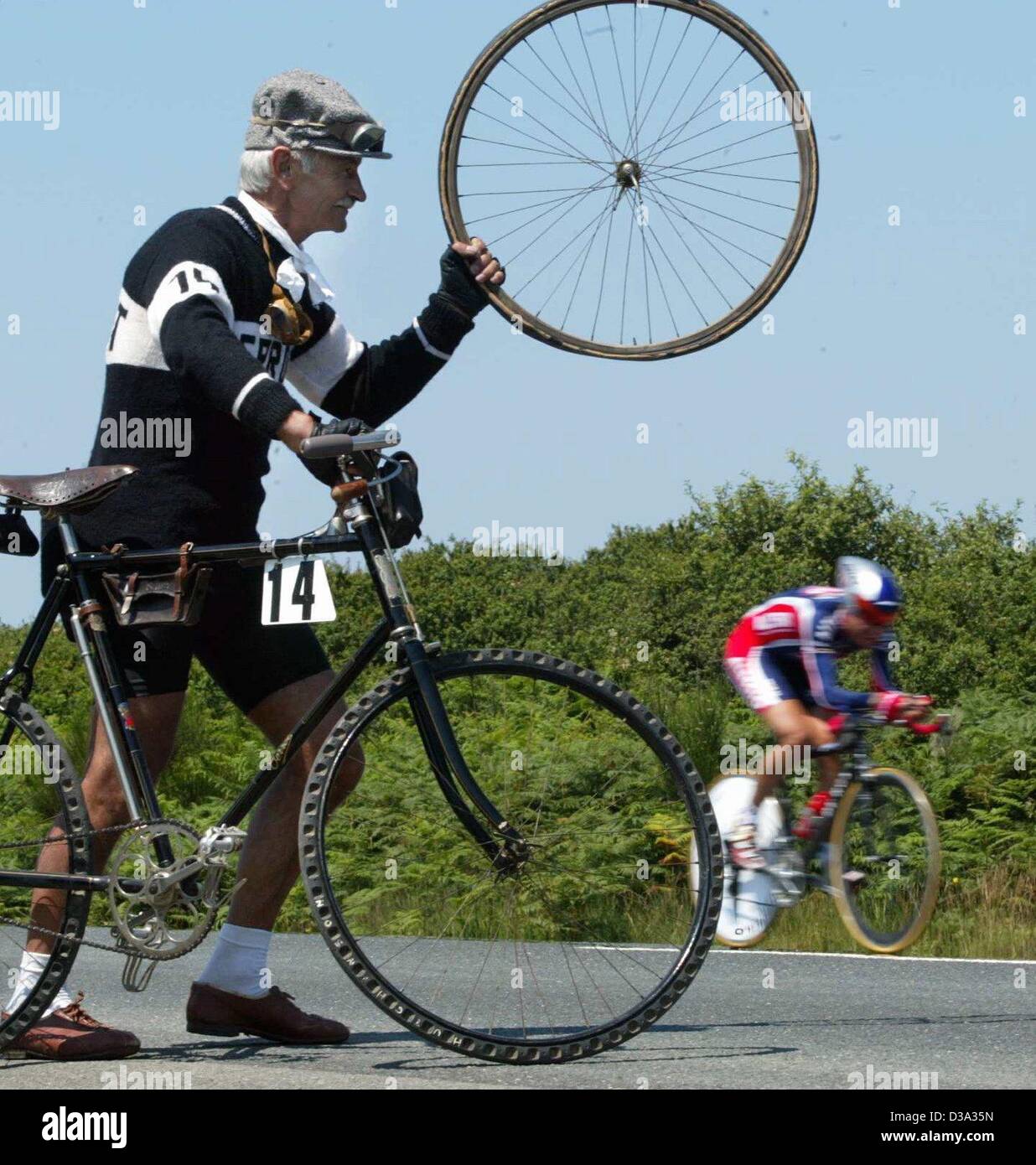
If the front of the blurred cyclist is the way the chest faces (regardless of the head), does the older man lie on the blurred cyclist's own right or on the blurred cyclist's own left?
on the blurred cyclist's own right

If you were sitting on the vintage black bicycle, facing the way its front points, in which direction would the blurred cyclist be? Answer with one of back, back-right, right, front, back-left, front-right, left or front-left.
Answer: front-left

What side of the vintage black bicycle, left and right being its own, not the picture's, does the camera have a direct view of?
right

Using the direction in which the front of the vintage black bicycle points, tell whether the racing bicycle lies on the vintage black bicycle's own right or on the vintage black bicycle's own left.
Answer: on the vintage black bicycle's own left

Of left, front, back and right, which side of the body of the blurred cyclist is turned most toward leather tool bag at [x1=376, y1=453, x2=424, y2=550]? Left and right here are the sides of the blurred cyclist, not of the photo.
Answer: right

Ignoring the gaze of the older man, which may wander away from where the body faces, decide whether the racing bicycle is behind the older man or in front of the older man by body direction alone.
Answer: in front

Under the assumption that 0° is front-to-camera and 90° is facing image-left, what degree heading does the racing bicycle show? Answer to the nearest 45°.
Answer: approximately 315°

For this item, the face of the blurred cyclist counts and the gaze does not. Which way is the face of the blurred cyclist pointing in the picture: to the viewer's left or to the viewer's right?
to the viewer's right

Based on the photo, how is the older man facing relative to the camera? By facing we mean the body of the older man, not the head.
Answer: to the viewer's right

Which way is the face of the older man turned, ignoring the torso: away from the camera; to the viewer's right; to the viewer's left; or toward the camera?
to the viewer's right

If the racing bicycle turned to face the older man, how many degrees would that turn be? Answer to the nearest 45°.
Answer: approximately 90° to its right

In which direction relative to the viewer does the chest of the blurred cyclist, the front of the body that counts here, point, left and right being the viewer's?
facing the viewer and to the right of the viewer

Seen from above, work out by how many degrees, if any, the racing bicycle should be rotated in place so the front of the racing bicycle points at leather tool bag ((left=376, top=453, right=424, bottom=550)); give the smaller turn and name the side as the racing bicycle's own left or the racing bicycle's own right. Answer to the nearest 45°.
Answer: approximately 90° to the racing bicycle's own right
